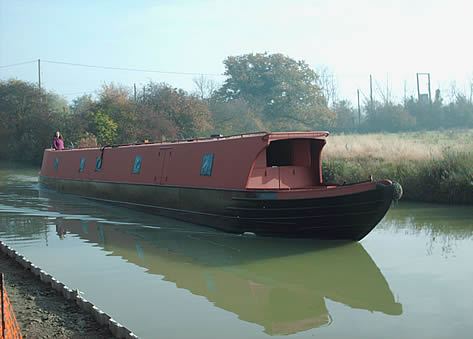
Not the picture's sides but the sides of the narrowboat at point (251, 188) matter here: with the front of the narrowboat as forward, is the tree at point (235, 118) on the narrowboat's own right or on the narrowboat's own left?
on the narrowboat's own left

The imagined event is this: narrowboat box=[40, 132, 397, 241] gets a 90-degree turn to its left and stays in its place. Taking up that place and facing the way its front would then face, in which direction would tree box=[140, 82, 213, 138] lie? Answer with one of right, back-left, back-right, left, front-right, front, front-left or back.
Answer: front-left

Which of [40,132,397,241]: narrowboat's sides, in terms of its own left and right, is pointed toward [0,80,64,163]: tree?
back

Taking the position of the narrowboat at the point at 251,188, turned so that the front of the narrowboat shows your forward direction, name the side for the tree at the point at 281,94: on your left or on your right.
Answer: on your left

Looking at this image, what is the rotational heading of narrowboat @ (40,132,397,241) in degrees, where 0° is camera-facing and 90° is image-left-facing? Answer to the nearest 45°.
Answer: approximately 315°
